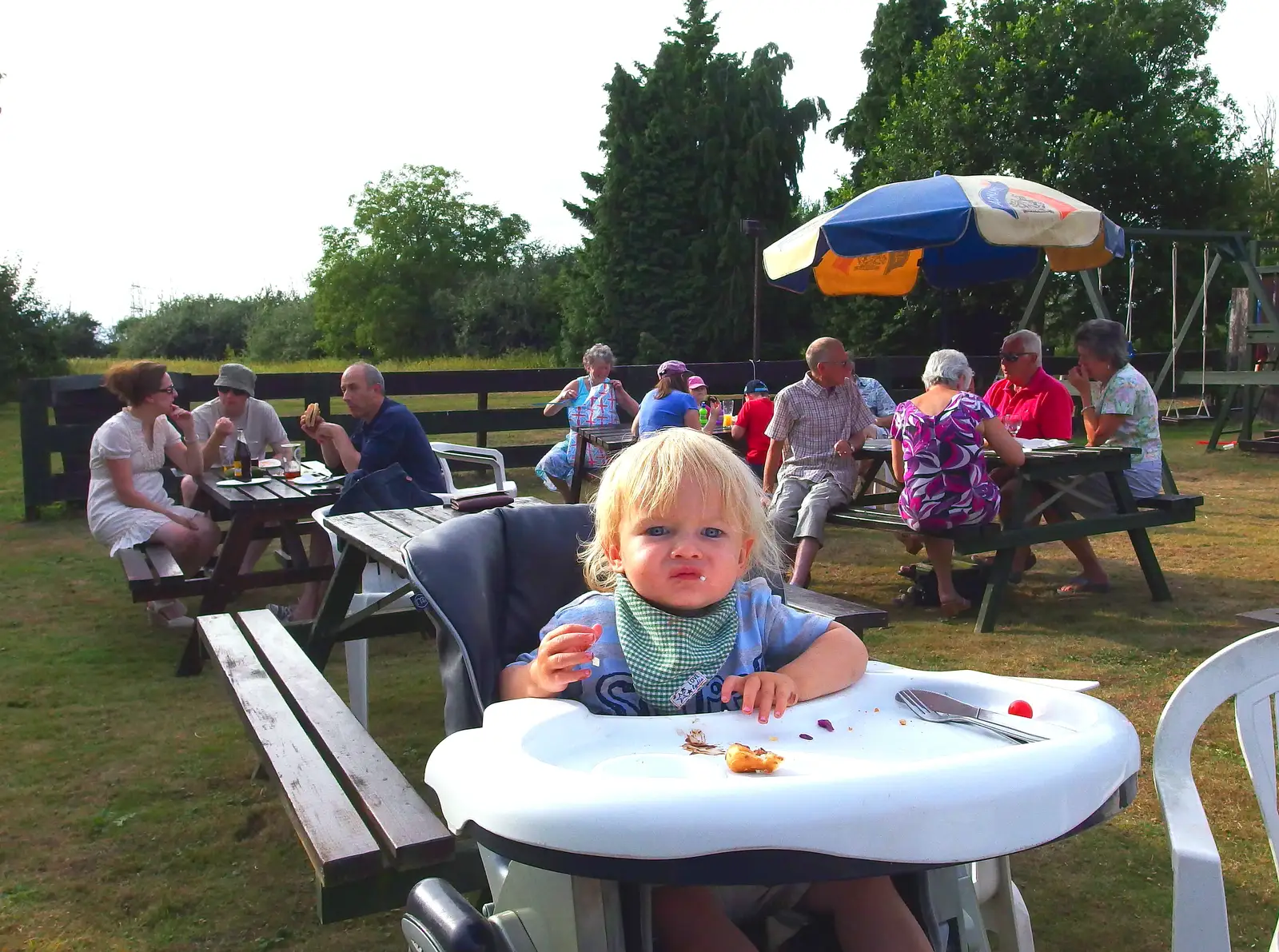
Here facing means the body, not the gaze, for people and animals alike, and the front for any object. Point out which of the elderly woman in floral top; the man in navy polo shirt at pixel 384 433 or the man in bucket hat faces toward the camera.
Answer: the man in bucket hat

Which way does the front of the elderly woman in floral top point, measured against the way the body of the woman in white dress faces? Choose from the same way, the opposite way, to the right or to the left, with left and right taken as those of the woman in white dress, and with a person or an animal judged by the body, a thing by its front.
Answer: the opposite way

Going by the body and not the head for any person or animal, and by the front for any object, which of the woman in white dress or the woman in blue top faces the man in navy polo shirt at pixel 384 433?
the woman in white dress

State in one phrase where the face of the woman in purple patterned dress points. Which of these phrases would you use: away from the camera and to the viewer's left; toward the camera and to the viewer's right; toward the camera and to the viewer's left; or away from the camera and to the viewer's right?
away from the camera and to the viewer's right

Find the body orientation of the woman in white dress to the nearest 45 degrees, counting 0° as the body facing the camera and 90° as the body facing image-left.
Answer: approximately 315°

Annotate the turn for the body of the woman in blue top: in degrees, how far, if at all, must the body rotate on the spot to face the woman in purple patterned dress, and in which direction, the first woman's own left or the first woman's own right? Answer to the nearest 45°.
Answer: approximately 90° to the first woman's own right

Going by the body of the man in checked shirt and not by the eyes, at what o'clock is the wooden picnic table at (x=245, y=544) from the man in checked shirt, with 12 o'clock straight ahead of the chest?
The wooden picnic table is roughly at 2 o'clock from the man in checked shirt.

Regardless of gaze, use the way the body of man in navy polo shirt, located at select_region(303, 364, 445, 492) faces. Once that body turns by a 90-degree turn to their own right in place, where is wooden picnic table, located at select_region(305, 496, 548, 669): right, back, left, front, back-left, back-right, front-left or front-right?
back

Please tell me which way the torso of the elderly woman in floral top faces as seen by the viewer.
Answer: to the viewer's left

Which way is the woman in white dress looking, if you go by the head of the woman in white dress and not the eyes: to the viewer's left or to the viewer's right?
to the viewer's right

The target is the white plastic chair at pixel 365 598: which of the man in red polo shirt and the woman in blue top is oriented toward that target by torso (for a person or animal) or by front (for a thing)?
the man in red polo shirt
